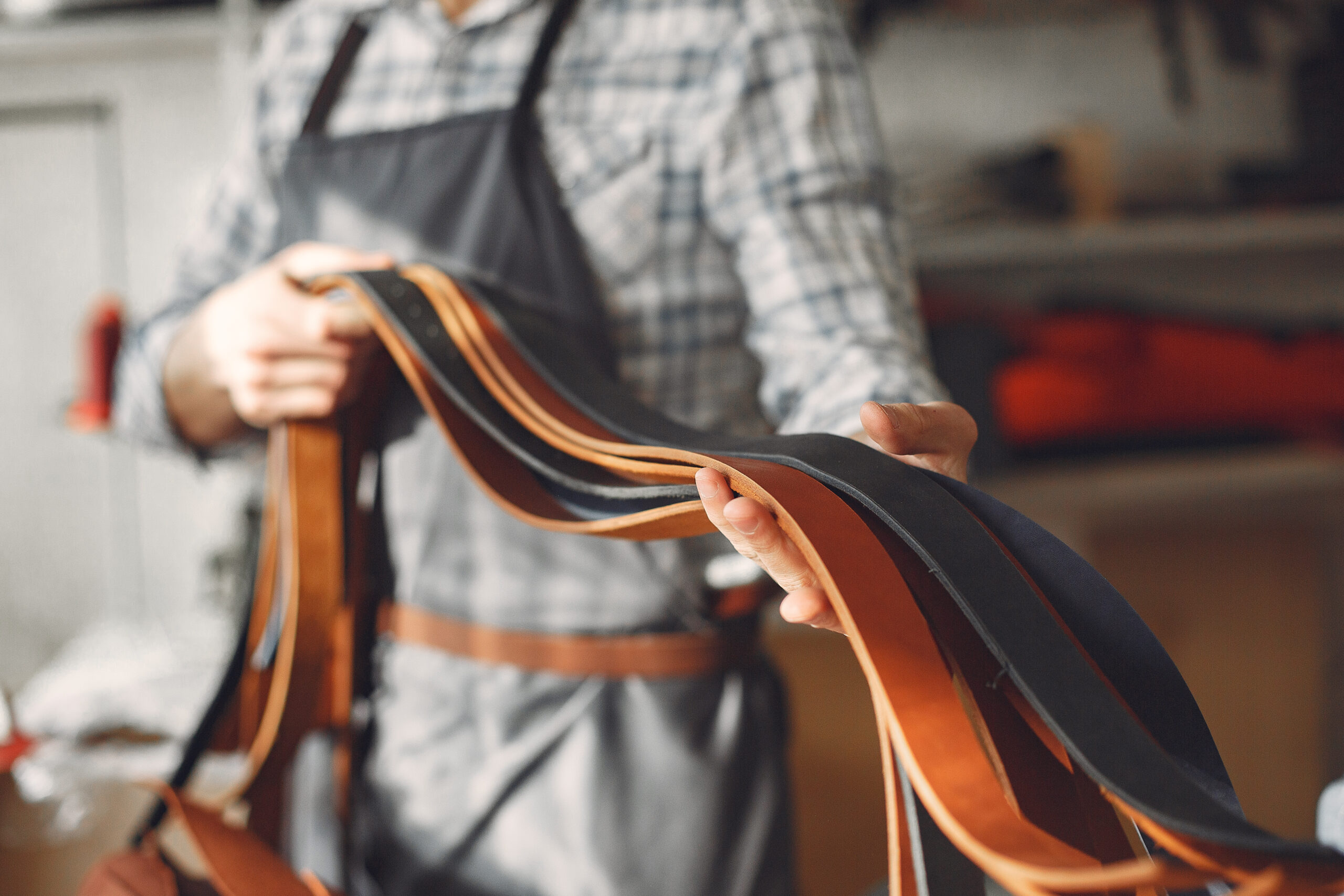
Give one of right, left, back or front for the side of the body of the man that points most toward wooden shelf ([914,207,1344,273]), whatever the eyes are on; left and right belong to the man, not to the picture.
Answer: back

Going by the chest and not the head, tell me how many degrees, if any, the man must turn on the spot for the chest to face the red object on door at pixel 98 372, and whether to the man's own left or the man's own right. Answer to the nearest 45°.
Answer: approximately 90° to the man's own right

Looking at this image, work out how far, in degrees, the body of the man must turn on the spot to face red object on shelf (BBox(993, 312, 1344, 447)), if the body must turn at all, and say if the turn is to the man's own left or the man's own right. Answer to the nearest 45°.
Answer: approximately 180°

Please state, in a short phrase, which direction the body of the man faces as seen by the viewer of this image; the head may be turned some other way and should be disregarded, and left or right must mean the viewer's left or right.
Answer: facing the viewer and to the left of the viewer

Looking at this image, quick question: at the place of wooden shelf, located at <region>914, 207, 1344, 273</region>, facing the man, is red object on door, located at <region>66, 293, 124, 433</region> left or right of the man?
right
